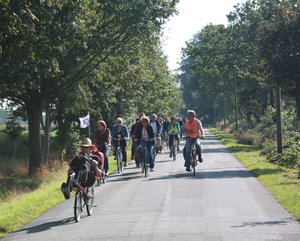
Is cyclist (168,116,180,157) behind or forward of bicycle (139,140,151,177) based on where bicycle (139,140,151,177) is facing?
behind

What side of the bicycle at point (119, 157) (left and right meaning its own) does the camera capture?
front

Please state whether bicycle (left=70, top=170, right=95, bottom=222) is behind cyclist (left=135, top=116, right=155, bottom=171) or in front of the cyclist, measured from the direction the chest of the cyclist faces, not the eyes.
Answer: in front

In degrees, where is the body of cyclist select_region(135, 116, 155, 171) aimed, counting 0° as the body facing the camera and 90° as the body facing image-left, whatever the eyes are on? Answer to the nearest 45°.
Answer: approximately 0°

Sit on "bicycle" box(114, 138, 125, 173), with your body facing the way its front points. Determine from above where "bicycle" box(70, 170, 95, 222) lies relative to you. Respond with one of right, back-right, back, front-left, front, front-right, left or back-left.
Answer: front

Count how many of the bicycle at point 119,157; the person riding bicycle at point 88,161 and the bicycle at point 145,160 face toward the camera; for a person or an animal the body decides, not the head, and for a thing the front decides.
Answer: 3

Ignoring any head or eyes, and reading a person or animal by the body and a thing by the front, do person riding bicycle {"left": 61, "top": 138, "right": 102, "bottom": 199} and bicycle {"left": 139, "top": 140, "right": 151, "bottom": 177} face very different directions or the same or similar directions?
same or similar directions

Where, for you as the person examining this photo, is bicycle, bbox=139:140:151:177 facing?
facing the viewer

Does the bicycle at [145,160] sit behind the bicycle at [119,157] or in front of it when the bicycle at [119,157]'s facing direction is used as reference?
in front

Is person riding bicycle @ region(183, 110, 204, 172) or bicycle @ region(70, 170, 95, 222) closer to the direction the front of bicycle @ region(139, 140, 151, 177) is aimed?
the bicycle
